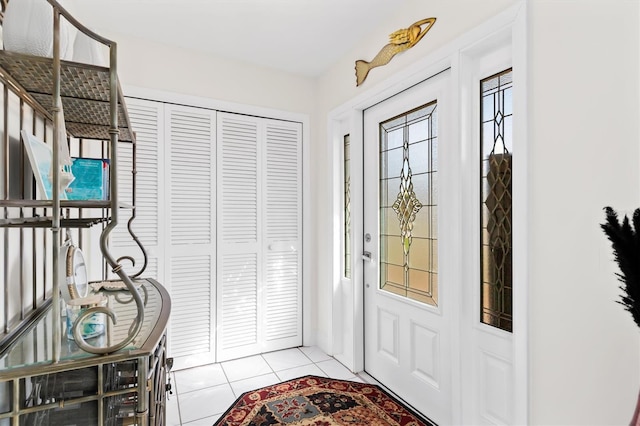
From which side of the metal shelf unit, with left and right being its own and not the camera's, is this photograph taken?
right

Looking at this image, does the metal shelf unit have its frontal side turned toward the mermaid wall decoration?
yes

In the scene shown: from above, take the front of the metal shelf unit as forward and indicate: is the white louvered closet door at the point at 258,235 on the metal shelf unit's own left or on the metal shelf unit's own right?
on the metal shelf unit's own left

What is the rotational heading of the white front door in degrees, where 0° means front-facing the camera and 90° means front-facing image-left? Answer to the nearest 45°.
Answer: approximately 45°

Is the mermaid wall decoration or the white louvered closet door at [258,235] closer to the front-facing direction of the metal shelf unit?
the mermaid wall decoration

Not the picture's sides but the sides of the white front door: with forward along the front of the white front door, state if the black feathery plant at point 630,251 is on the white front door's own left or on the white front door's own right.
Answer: on the white front door's own left

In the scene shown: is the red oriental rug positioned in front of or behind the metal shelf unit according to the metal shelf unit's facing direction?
in front

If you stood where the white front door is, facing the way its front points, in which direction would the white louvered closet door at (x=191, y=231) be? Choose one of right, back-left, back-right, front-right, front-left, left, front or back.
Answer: front-right
